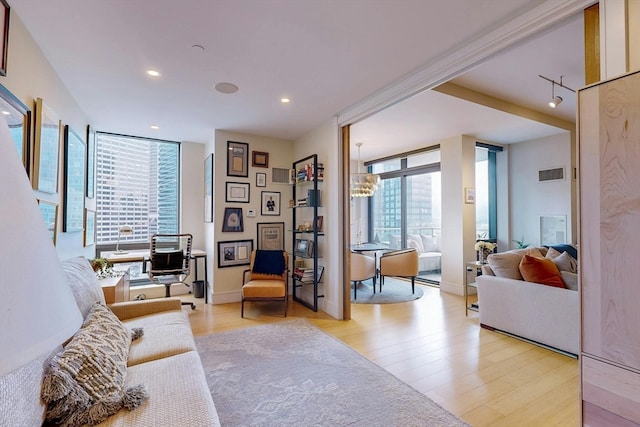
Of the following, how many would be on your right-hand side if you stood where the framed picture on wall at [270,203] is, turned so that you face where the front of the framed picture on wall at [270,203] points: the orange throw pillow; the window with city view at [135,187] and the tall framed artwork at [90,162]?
2

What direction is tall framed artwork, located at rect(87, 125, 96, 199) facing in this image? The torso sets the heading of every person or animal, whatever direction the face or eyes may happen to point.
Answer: to the viewer's right

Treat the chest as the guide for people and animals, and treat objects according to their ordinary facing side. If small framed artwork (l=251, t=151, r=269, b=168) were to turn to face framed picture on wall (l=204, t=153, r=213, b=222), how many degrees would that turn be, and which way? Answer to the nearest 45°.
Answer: approximately 90° to its right

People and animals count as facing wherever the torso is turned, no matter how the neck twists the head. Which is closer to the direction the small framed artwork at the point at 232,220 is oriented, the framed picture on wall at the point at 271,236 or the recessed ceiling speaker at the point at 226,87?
the recessed ceiling speaker

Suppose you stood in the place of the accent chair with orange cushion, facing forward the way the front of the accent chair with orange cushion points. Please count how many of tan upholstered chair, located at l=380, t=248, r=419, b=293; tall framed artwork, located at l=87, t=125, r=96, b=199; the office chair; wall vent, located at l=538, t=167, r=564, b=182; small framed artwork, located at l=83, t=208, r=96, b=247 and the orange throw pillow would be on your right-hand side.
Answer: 3

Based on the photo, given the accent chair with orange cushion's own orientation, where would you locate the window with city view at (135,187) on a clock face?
The window with city view is roughly at 4 o'clock from the accent chair with orange cushion.

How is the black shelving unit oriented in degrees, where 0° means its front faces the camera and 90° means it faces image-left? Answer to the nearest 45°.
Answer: approximately 45°

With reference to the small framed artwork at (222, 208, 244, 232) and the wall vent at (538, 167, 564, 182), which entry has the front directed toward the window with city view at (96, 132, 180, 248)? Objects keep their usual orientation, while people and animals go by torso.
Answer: the wall vent

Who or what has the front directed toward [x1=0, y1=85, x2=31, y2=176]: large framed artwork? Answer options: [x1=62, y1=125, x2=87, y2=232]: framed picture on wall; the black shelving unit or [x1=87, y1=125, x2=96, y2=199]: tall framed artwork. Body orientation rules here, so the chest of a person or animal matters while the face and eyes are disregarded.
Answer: the black shelving unit

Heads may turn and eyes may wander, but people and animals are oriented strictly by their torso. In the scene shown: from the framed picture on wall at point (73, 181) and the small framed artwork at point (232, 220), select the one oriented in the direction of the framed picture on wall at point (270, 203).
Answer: the framed picture on wall at point (73, 181)

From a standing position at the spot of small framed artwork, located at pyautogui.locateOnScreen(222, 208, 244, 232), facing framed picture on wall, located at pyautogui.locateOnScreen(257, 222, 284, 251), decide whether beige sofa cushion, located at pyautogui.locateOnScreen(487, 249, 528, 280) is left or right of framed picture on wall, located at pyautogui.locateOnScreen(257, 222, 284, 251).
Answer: right

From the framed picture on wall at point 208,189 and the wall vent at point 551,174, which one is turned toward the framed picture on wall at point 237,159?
the wall vent

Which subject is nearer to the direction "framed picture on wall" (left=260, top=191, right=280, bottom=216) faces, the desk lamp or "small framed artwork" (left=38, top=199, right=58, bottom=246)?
the small framed artwork

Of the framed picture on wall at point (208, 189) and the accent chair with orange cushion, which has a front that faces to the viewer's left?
the framed picture on wall
